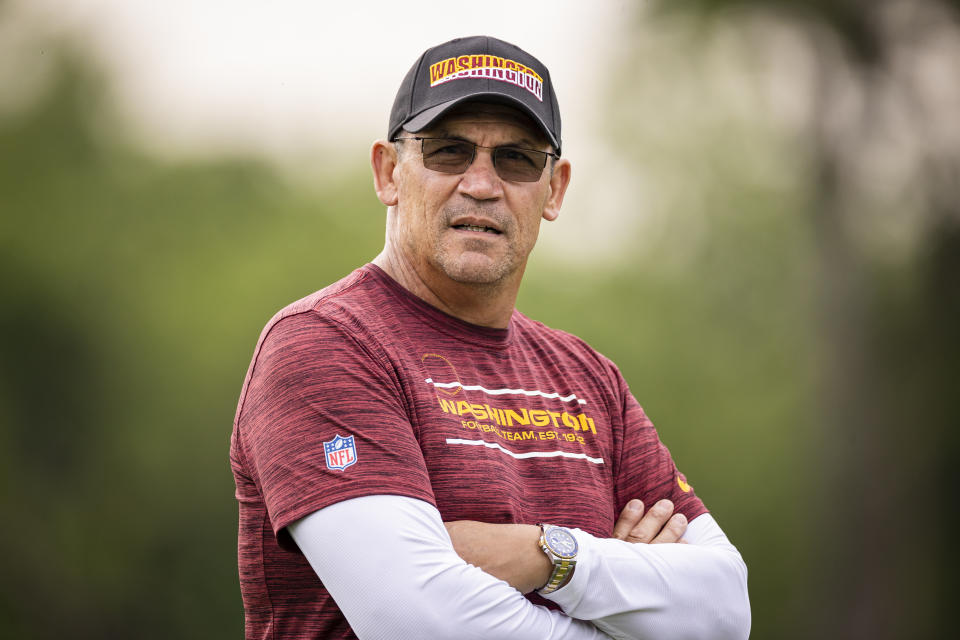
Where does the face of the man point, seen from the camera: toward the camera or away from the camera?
toward the camera

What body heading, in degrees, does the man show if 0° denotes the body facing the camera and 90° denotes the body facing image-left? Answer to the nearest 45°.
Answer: approximately 315°
